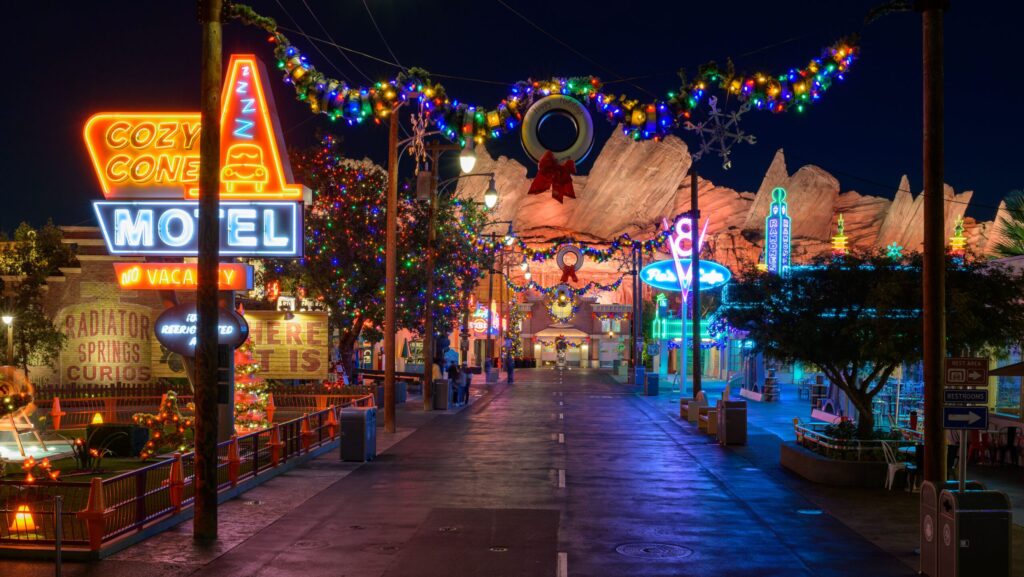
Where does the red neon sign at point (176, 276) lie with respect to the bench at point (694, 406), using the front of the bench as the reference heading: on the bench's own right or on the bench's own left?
on the bench's own left

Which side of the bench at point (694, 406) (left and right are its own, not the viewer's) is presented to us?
left

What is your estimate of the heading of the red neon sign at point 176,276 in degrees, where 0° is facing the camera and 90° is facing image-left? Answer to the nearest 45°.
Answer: approximately 0°

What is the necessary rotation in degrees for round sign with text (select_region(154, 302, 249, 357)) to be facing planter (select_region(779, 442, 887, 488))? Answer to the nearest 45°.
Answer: approximately 45° to its left

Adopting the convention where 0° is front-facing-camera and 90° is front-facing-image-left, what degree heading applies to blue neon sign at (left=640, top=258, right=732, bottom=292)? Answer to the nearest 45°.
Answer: approximately 0°

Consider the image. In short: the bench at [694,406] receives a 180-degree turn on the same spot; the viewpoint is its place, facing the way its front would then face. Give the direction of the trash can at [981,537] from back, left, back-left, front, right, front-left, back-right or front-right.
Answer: right

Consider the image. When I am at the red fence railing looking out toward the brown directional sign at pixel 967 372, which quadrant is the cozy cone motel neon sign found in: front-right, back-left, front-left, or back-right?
back-left

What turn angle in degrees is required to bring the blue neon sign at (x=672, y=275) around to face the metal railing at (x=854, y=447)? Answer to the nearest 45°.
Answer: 0° — it already faces it
